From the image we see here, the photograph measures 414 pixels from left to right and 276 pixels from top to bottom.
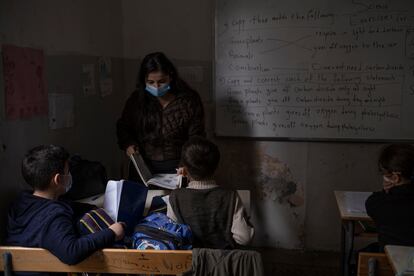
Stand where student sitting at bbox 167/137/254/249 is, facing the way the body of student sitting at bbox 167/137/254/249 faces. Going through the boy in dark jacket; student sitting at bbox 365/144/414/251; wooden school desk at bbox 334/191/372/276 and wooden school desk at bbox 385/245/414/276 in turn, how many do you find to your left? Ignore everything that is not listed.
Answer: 1

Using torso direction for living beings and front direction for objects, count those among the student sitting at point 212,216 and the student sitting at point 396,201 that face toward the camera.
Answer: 0

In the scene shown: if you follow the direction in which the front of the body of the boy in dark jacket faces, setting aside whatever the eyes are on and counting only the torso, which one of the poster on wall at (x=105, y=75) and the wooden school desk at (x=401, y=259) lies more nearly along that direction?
the poster on wall

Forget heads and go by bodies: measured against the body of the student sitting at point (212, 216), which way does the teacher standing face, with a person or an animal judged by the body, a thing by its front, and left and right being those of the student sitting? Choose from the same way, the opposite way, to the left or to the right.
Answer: the opposite way

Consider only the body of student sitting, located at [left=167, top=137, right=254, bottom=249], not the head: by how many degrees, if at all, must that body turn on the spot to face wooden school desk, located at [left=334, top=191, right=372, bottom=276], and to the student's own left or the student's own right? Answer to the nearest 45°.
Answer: approximately 45° to the student's own right

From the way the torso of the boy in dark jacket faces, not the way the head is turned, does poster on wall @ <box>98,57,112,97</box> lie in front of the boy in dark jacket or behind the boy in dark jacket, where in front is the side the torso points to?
in front

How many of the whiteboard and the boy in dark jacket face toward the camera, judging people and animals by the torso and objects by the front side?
1

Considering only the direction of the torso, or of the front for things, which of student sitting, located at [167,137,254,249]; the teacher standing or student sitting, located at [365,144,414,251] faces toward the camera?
the teacher standing

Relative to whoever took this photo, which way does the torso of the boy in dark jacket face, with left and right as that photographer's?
facing away from the viewer and to the right of the viewer

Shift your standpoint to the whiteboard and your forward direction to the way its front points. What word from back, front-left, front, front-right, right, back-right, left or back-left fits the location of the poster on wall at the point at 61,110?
front-right

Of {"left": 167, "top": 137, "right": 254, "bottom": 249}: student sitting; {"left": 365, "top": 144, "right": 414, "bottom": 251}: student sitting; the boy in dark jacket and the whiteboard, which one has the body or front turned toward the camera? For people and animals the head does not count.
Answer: the whiteboard

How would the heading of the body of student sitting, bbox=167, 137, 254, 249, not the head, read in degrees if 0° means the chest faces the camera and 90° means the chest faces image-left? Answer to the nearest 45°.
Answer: approximately 180°

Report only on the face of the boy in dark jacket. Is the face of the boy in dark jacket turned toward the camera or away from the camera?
away from the camera

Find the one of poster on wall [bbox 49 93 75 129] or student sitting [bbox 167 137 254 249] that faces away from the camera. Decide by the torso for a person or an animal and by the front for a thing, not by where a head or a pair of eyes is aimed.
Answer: the student sitting

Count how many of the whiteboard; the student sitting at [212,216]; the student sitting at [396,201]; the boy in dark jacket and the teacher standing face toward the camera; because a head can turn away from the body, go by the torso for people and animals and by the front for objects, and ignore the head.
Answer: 2
